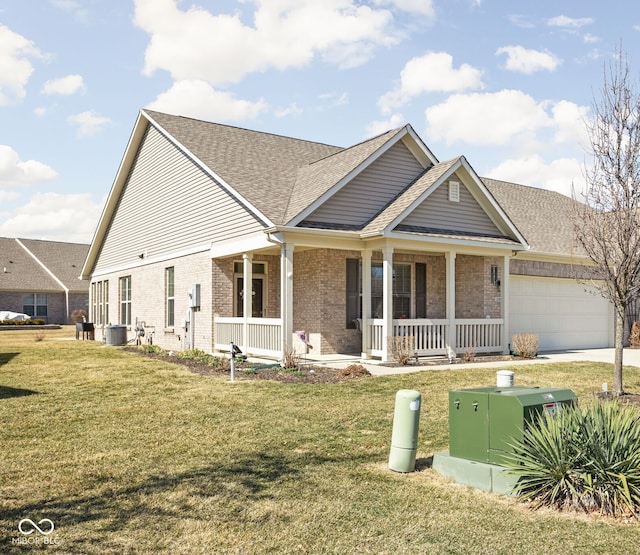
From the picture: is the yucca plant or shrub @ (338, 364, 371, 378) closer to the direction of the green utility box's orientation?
the yucca plant

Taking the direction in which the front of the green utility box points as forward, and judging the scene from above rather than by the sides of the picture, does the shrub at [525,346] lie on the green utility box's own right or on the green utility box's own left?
on the green utility box's own left

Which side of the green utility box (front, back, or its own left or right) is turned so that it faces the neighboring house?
back

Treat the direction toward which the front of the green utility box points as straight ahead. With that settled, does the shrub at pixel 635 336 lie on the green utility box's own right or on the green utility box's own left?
on the green utility box's own left

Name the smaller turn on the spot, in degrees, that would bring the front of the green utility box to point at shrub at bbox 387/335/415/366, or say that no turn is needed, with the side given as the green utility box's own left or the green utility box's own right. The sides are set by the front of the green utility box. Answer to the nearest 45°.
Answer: approximately 135° to the green utility box's own left

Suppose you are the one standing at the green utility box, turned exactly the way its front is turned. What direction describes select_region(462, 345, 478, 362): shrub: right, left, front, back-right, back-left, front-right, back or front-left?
back-left

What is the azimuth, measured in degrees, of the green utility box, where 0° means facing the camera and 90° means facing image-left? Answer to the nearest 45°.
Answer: approximately 315°

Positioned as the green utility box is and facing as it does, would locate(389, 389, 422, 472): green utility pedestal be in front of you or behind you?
behind
